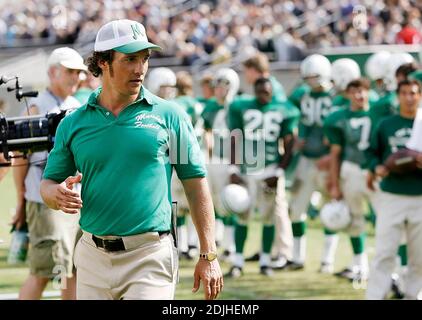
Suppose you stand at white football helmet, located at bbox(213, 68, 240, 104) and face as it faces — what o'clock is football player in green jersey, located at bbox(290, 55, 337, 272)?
The football player in green jersey is roughly at 8 o'clock from the white football helmet.

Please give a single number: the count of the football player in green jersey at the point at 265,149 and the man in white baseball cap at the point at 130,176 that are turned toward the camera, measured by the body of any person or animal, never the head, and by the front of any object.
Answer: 2

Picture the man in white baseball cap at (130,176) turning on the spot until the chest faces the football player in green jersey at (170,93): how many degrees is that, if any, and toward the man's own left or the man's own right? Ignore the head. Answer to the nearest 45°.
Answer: approximately 180°

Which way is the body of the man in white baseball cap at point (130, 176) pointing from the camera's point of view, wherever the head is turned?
toward the camera

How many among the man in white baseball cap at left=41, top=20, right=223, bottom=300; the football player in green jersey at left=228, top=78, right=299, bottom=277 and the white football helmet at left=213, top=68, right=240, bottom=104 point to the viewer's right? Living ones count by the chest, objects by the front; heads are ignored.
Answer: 0

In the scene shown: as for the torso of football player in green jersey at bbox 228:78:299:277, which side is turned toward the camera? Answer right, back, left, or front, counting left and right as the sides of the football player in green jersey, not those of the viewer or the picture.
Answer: front

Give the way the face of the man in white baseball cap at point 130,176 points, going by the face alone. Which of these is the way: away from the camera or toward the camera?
toward the camera
